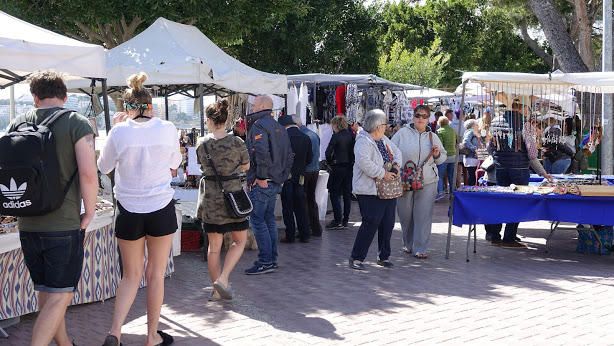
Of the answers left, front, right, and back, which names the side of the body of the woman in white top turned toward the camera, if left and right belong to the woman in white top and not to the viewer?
back

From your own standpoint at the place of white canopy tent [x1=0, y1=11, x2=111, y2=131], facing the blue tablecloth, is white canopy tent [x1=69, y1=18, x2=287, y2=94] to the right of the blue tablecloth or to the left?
left

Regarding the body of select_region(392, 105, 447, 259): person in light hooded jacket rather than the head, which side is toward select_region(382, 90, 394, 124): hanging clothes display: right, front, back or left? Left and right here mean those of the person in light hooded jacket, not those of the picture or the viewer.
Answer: back

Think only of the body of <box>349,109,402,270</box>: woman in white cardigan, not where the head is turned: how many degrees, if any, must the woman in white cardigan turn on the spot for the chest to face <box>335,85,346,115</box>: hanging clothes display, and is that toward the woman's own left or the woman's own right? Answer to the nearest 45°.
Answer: approximately 135° to the woman's own left

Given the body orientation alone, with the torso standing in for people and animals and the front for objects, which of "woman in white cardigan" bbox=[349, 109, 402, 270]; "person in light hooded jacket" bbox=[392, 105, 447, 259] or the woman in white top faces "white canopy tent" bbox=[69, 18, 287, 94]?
the woman in white top

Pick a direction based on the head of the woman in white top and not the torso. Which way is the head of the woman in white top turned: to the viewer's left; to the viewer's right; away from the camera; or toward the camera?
away from the camera

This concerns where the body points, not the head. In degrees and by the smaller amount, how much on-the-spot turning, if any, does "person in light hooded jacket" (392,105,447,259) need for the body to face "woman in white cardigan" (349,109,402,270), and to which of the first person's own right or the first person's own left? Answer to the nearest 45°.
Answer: approximately 45° to the first person's own right

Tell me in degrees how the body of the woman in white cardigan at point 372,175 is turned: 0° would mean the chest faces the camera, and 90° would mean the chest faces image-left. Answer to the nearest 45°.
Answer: approximately 315°

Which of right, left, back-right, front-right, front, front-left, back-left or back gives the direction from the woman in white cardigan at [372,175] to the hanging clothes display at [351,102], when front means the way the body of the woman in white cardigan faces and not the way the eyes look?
back-left

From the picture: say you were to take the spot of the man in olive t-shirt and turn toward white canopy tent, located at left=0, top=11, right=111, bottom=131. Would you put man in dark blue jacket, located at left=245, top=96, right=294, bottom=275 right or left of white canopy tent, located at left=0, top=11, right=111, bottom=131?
right

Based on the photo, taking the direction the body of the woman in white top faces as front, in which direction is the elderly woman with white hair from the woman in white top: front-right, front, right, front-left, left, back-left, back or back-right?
front-right

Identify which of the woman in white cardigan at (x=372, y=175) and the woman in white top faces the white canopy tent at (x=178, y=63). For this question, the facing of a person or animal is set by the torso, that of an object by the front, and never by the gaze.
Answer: the woman in white top

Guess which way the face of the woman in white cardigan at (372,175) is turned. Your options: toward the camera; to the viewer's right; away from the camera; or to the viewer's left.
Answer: to the viewer's right
